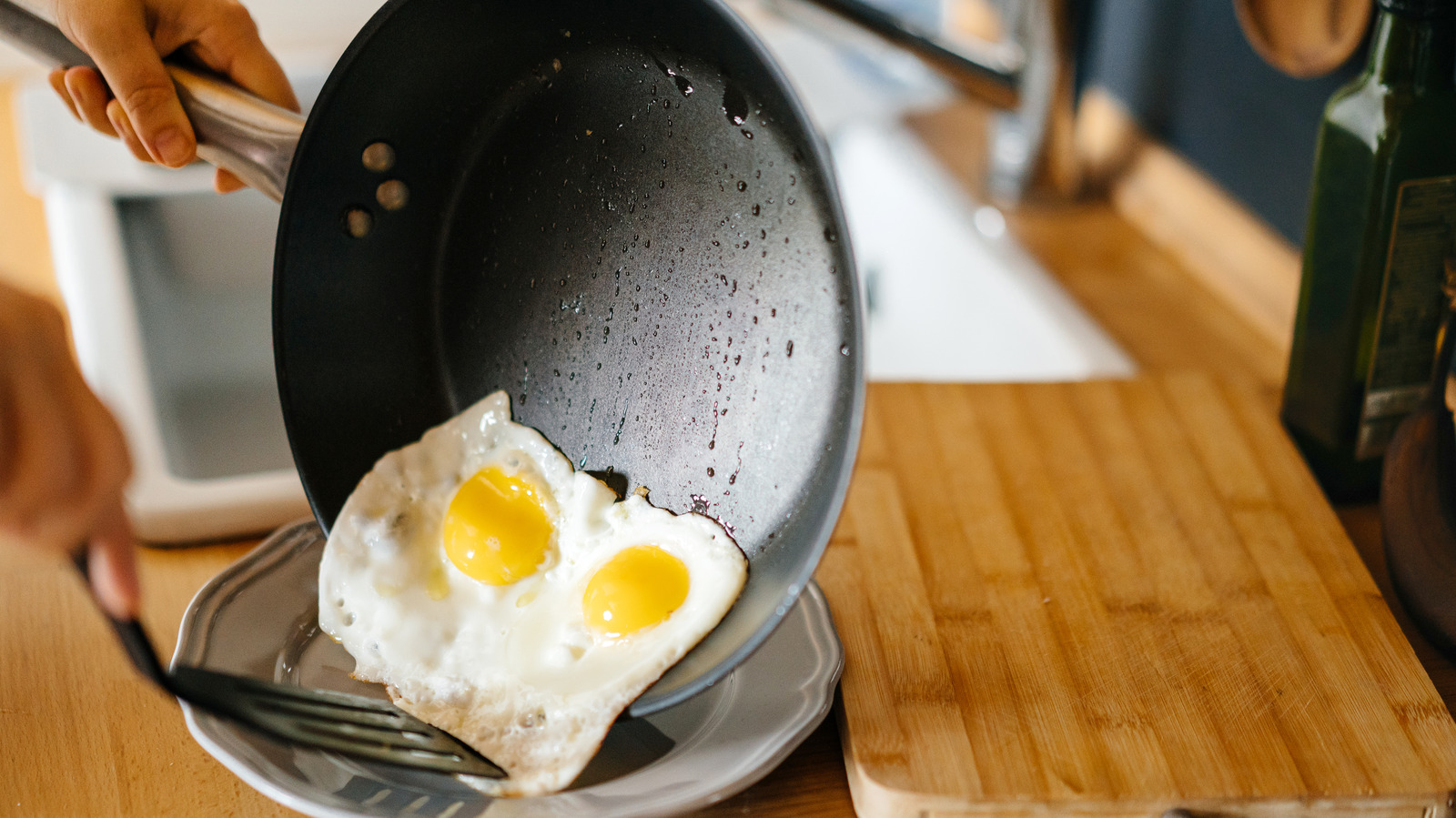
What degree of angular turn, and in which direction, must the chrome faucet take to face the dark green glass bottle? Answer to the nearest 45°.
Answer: approximately 90° to its left

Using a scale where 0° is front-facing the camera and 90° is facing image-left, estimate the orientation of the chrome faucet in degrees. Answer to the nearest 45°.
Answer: approximately 90°

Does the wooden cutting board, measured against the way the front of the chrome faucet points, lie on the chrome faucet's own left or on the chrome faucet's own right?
on the chrome faucet's own left
